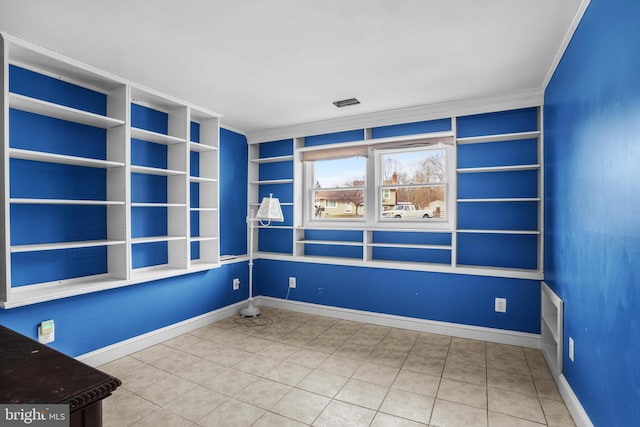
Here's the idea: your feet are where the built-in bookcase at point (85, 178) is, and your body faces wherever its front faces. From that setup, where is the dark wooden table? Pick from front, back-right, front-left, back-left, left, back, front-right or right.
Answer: front-right

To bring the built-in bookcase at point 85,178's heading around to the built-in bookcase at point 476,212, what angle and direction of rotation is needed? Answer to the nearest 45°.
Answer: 0° — it already faces it

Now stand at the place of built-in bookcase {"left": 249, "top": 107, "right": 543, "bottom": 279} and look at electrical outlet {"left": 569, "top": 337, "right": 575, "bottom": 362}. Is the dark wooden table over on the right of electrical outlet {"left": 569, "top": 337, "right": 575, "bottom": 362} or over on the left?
right

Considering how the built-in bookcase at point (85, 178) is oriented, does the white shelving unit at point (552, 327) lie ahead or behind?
ahead

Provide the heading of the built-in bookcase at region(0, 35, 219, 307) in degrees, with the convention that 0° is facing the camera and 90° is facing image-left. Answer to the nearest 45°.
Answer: approximately 315°

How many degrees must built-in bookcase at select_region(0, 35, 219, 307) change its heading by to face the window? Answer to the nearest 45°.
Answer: approximately 45° to its left

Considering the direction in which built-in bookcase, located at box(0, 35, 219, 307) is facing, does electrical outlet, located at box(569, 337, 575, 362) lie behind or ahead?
ahead

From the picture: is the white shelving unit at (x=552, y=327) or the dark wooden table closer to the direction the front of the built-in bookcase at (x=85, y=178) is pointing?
the white shelving unit
